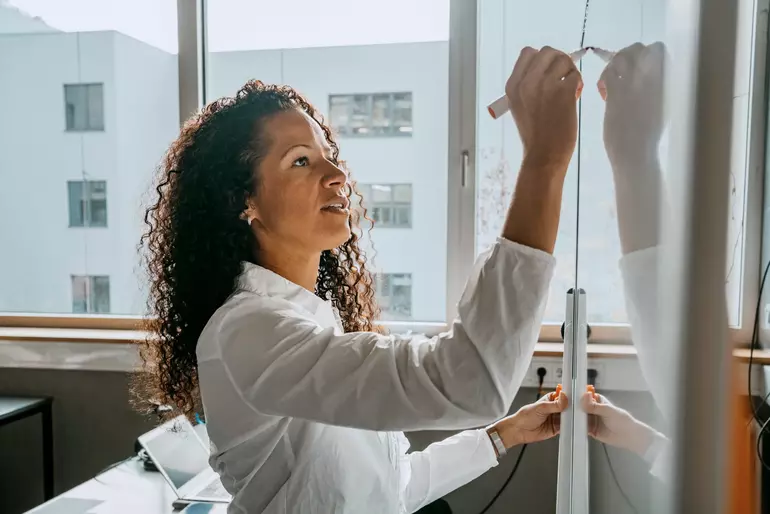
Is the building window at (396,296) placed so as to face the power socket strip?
yes

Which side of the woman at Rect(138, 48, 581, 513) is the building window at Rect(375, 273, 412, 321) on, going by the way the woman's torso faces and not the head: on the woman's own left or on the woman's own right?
on the woman's own left

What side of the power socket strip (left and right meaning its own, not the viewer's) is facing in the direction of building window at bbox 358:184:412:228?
back

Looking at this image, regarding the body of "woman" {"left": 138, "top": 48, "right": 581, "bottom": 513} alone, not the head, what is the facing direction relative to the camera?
to the viewer's right

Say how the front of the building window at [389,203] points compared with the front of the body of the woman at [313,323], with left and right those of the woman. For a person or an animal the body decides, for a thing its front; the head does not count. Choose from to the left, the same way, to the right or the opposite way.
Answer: to the right

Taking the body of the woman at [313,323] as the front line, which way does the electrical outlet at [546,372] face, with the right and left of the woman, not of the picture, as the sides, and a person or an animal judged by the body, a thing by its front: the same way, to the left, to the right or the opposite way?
to the right

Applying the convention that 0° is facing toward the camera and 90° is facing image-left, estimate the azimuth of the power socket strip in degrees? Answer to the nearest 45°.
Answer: approximately 0°
